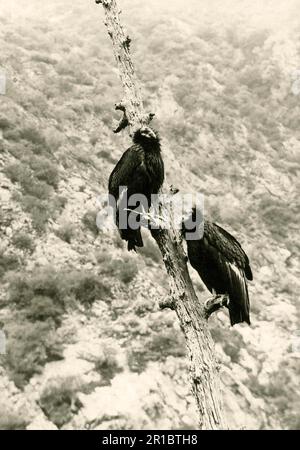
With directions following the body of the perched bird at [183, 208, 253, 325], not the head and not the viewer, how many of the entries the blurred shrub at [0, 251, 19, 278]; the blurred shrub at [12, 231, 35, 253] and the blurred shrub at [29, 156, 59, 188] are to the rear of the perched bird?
0

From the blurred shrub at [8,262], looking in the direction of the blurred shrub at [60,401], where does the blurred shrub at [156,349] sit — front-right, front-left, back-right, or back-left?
front-left

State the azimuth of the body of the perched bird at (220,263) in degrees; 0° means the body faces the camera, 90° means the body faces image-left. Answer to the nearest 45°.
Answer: approximately 90°

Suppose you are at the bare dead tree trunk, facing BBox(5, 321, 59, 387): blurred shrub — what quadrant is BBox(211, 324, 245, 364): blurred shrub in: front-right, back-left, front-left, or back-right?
front-right

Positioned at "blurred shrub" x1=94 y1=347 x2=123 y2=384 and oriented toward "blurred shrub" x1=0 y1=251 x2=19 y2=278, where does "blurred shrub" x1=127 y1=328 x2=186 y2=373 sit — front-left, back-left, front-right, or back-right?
back-right

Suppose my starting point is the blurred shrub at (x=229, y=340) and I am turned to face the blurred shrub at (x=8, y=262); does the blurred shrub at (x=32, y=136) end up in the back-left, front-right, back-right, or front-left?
front-right
